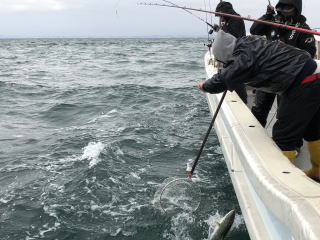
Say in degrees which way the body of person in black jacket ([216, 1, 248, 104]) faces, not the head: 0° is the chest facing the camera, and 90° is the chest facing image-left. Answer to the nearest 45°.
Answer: approximately 90°

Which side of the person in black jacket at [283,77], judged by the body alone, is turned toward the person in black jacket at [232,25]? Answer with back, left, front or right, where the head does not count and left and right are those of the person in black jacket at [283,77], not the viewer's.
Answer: right

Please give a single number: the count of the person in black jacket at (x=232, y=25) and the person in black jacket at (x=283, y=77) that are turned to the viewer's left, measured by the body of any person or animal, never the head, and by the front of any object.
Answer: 2

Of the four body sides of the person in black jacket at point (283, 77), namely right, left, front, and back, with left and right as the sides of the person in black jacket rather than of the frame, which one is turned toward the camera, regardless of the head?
left
